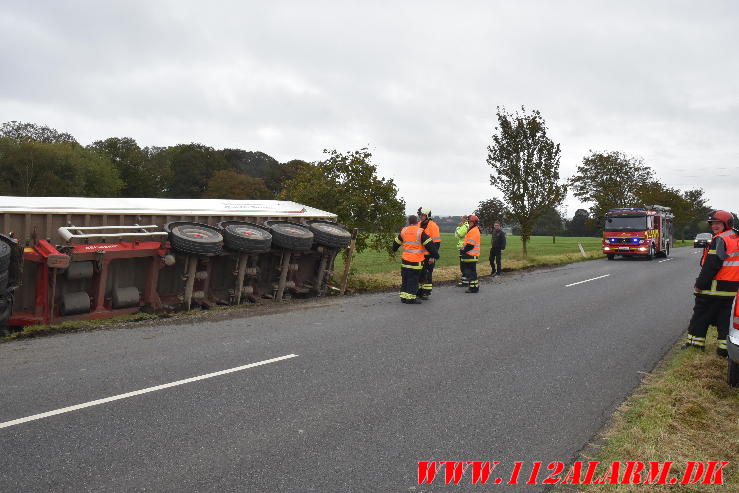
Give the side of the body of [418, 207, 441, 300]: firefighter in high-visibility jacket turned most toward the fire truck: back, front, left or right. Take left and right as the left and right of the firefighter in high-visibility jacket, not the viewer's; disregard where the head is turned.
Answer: back

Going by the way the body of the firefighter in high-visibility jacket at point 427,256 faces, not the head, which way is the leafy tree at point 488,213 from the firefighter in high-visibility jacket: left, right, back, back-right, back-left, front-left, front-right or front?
back-right

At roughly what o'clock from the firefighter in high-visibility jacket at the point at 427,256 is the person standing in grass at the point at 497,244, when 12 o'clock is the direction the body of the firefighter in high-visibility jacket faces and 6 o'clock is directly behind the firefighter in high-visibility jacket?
The person standing in grass is roughly at 5 o'clock from the firefighter in high-visibility jacket.

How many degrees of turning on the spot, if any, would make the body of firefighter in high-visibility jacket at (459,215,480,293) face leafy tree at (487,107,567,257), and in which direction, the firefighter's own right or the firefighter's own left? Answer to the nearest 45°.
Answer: approximately 90° to the firefighter's own right

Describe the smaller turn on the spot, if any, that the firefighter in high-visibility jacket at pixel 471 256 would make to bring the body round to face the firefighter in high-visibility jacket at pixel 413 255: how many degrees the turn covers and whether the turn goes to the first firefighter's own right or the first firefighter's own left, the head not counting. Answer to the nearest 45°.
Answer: approximately 45° to the first firefighter's own left

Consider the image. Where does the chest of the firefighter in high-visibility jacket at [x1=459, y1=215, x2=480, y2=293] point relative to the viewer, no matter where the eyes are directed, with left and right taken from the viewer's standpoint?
facing to the left of the viewer

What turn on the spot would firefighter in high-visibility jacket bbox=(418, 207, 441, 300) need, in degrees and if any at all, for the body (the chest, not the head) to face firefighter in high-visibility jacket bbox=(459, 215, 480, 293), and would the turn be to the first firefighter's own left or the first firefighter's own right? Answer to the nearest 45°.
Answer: approximately 180°

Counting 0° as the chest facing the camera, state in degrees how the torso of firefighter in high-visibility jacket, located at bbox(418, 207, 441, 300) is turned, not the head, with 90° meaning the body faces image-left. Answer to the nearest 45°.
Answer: approximately 45°
